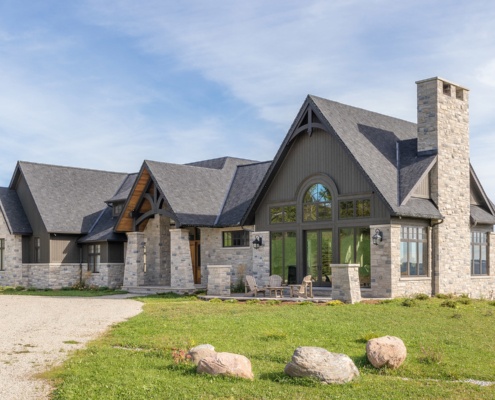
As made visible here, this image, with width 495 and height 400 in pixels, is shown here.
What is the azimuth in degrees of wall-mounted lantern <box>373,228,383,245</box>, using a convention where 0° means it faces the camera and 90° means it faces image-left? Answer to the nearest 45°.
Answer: approximately 45°

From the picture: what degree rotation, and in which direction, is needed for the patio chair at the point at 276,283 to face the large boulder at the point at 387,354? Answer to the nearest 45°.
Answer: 0° — it already faces it

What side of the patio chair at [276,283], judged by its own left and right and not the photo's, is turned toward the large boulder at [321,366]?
front

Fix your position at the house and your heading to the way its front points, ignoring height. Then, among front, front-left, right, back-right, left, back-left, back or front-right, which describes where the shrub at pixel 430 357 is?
front-left

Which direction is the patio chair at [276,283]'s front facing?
toward the camera

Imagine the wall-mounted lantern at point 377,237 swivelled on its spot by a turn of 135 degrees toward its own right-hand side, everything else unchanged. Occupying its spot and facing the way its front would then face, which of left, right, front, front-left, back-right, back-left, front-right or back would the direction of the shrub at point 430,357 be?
back

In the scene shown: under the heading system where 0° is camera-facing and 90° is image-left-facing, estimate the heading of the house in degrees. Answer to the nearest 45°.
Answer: approximately 45°

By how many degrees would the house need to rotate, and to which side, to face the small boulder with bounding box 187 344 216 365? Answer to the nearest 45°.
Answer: approximately 45° to its left

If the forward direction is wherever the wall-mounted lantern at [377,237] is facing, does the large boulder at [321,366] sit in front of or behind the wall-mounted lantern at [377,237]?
in front

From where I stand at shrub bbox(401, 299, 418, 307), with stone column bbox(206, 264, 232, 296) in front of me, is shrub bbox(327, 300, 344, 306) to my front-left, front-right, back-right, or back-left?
front-left

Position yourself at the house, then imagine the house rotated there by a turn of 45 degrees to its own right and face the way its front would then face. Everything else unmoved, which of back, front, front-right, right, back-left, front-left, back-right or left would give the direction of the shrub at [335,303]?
left

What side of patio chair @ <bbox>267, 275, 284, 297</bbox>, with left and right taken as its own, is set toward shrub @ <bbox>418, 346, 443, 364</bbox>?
front

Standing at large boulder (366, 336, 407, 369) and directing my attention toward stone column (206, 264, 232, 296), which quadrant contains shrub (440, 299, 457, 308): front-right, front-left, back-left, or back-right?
front-right
